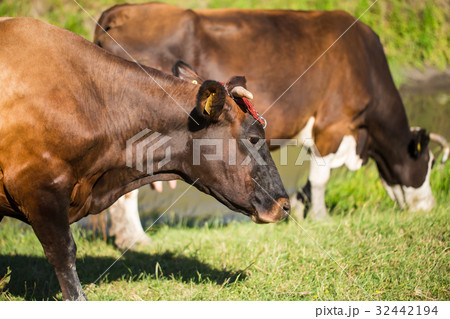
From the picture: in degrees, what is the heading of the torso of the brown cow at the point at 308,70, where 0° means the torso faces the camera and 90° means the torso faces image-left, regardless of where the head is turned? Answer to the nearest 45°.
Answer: approximately 270°

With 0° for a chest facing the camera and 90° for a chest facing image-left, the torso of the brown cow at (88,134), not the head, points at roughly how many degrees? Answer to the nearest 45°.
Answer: approximately 270°

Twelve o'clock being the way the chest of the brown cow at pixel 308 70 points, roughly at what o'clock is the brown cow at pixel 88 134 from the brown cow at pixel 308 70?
the brown cow at pixel 88 134 is roughly at 4 o'clock from the brown cow at pixel 308 70.

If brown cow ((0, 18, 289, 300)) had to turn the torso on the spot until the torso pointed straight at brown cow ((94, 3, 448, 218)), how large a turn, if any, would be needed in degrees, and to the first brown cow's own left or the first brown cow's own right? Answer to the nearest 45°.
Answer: approximately 45° to the first brown cow's own left

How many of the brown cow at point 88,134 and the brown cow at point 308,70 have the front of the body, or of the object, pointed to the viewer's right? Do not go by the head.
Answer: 2
